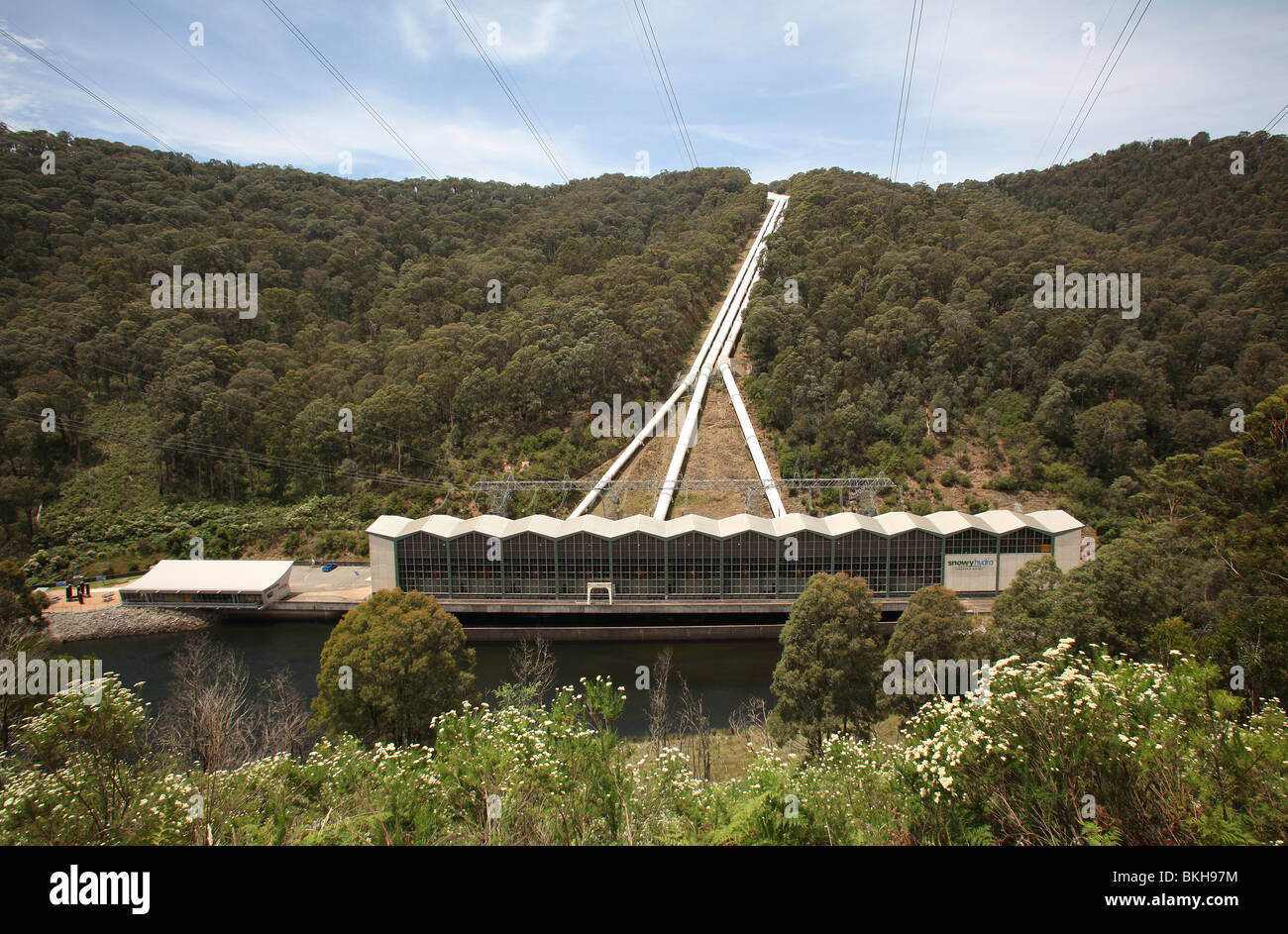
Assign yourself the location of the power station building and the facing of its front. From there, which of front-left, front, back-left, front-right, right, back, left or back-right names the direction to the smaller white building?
right

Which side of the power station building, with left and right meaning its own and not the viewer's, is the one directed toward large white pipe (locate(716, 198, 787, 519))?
back

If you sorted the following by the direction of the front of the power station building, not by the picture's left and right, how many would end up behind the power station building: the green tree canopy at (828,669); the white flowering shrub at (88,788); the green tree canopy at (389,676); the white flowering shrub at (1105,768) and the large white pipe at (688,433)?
1

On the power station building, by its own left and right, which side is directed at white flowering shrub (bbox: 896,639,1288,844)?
front

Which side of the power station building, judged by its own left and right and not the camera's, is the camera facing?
front

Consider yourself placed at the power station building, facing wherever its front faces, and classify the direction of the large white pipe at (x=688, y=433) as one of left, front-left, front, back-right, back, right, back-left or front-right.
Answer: back

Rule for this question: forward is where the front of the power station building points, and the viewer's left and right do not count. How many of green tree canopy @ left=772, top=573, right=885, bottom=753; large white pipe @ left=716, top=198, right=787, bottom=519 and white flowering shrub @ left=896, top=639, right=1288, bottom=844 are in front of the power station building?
2

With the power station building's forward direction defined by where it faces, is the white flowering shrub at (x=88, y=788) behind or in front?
in front

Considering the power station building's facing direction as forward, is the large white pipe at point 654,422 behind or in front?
behind
